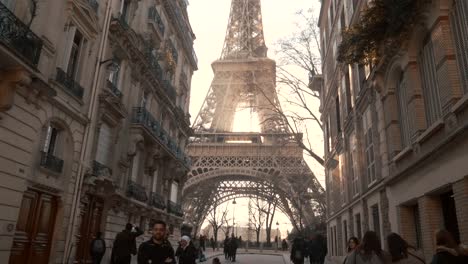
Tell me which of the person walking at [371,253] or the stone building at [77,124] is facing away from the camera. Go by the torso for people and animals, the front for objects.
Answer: the person walking

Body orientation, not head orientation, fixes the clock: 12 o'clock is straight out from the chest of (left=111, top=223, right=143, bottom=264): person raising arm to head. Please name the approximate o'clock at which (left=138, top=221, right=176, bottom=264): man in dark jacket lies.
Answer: The man in dark jacket is roughly at 3 o'clock from the person raising arm to head.

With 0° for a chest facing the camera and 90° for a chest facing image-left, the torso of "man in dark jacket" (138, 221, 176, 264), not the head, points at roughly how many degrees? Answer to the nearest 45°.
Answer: approximately 0°

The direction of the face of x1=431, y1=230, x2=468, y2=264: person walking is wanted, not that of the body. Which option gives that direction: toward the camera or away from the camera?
away from the camera

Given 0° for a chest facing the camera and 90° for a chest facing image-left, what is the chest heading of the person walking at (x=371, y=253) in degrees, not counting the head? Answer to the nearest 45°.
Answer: approximately 180°

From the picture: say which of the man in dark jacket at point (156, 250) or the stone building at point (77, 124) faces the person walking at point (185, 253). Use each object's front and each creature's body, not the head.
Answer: the stone building

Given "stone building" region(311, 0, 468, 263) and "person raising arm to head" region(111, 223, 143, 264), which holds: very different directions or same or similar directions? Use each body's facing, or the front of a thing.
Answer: very different directions

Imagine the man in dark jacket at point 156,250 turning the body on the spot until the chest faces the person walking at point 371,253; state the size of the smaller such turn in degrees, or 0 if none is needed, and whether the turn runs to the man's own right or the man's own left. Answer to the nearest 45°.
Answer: approximately 90° to the man's own left

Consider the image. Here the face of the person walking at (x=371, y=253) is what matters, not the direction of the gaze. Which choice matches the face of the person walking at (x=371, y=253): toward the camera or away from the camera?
away from the camera

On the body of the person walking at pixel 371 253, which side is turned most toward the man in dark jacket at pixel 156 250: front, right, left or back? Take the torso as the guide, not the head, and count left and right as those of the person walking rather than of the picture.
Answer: left

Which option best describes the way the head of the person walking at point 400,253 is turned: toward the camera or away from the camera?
away from the camera

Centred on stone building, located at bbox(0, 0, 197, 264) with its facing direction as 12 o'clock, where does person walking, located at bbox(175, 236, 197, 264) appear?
The person walking is roughly at 2 o'clock from the stone building.
